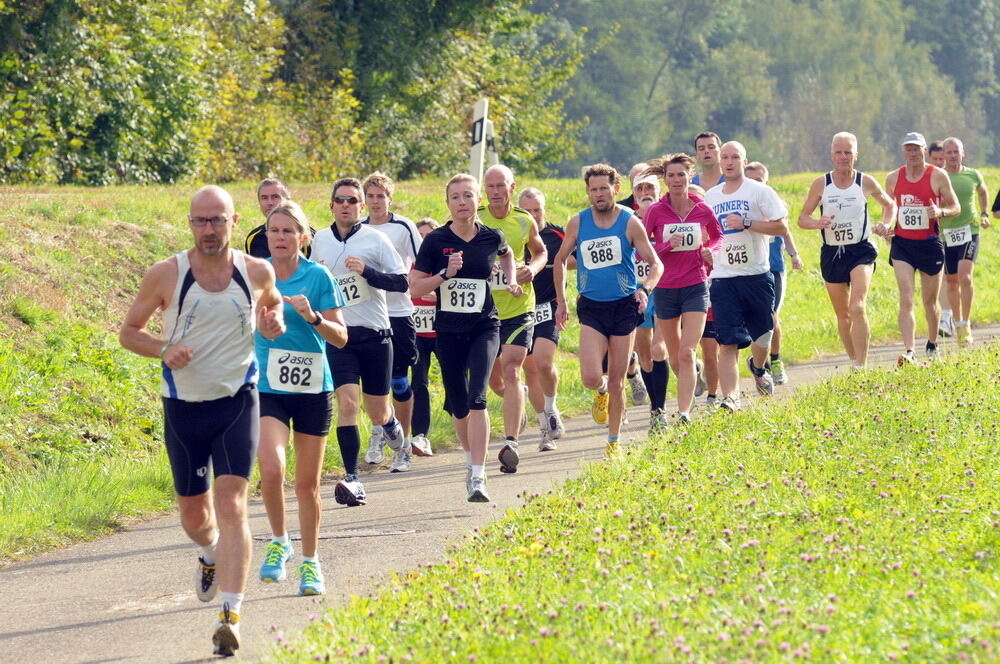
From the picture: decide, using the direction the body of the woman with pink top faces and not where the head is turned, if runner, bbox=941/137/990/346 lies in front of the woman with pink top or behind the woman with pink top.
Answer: behind

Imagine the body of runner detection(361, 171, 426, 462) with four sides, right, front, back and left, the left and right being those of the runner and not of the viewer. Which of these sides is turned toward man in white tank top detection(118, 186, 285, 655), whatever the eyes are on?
front

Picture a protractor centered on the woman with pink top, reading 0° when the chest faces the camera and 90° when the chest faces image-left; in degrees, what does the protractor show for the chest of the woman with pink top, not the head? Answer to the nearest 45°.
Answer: approximately 0°

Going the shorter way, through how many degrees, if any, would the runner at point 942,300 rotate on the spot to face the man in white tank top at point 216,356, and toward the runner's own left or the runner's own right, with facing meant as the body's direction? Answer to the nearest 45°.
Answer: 0° — they already face them

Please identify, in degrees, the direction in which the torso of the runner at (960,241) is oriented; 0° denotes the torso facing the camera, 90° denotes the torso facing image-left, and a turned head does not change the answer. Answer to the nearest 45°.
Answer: approximately 45°

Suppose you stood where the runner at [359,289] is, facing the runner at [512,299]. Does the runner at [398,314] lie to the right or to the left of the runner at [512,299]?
left

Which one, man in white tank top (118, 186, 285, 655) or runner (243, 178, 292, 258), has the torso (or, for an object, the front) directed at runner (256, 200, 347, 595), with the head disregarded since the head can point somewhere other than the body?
runner (243, 178, 292, 258)

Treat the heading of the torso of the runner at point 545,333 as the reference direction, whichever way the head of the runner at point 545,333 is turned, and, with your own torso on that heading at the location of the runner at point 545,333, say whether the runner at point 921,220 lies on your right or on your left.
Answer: on your left

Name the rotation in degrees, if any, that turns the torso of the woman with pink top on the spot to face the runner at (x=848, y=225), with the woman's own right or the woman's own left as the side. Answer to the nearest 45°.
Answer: approximately 135° to the woman's own left

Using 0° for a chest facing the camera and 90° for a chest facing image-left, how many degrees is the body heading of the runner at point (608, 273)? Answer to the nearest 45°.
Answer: approximately 0°
